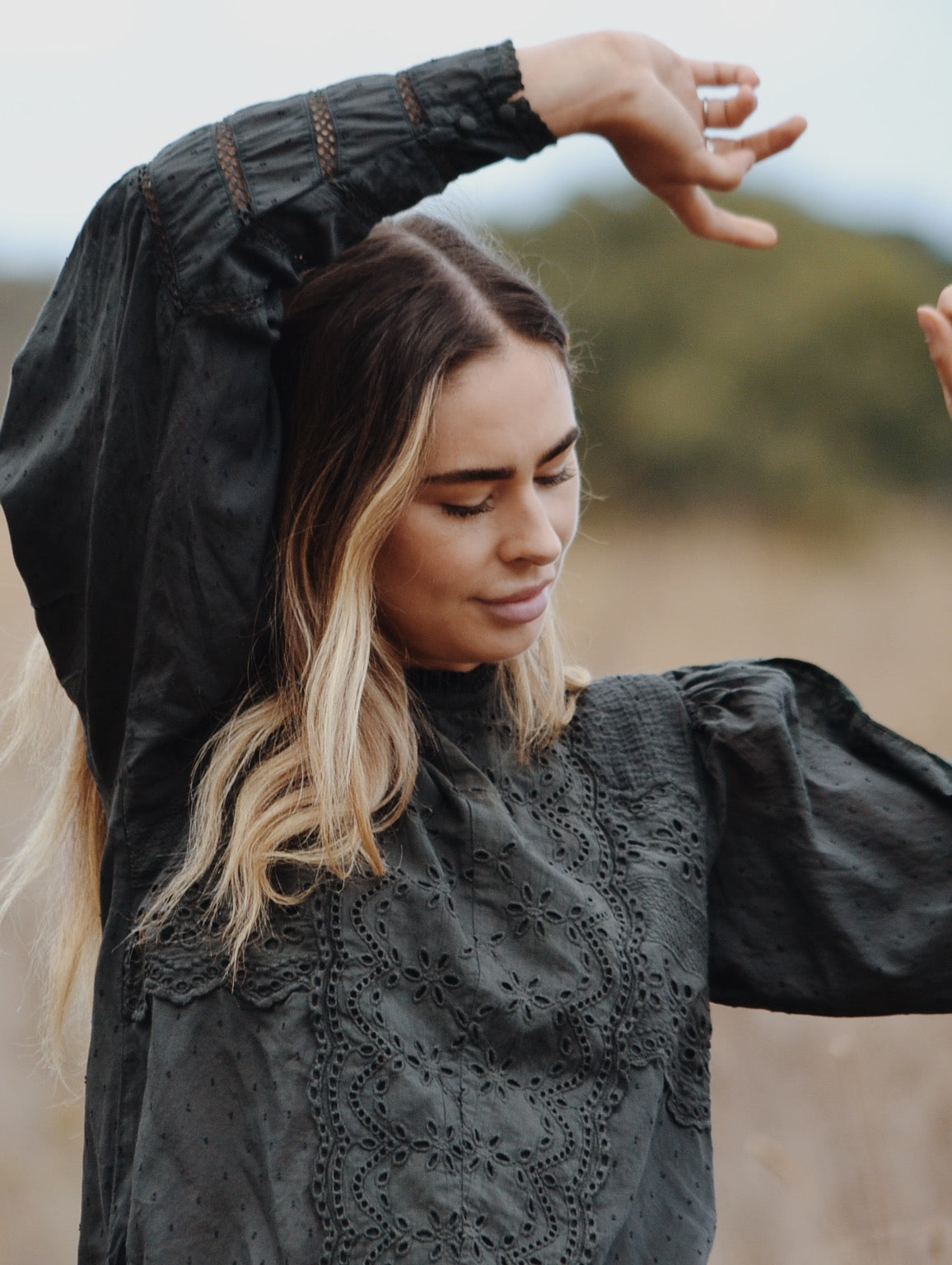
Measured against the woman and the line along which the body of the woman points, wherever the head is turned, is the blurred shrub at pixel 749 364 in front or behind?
behind

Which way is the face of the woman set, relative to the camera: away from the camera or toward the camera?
toward the camera

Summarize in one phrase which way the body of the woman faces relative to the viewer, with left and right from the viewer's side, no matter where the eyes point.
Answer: facing the viewer
